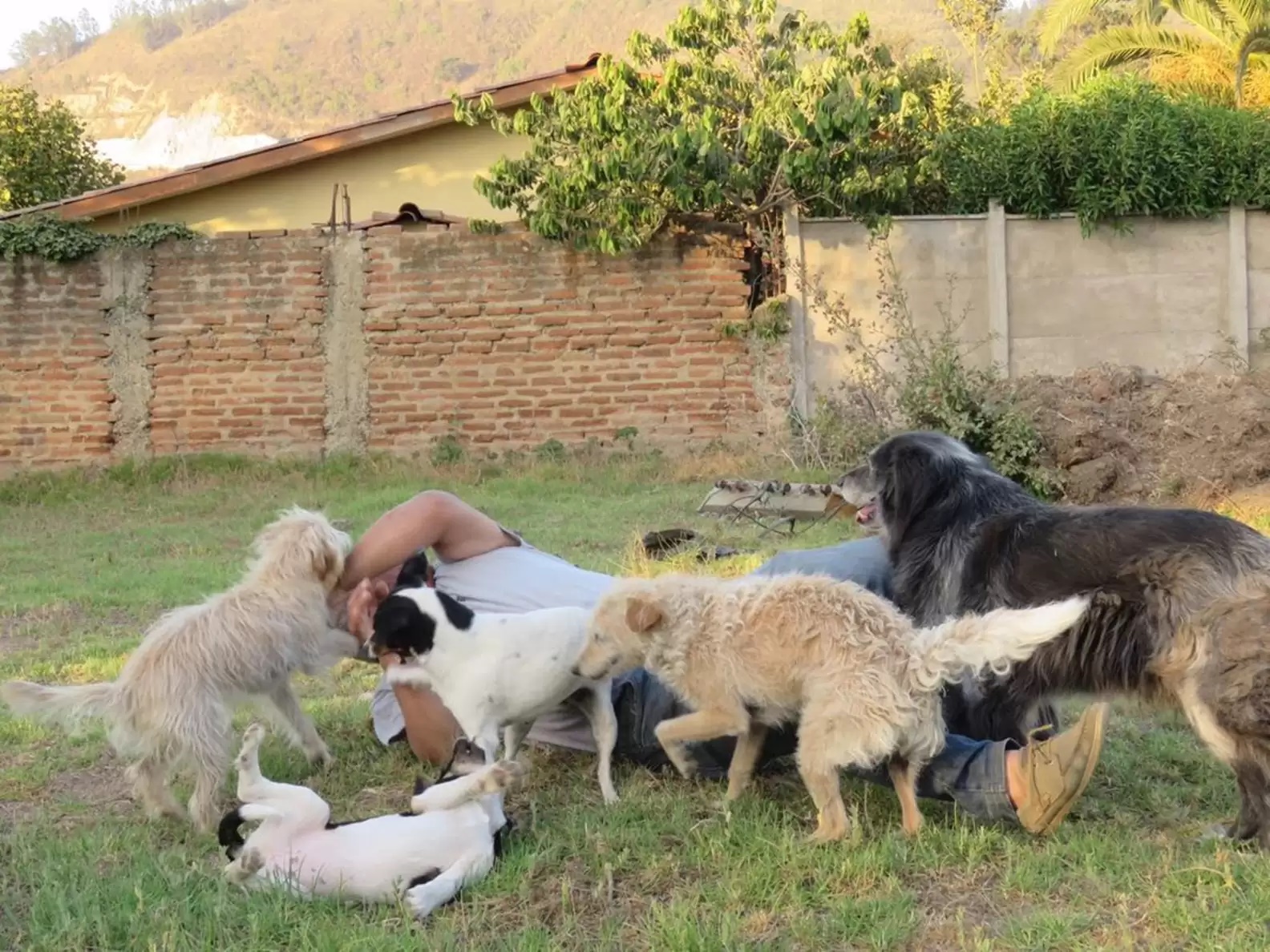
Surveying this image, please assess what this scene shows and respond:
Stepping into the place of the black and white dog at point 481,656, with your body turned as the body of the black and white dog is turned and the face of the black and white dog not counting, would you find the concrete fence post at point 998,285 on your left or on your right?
on your right

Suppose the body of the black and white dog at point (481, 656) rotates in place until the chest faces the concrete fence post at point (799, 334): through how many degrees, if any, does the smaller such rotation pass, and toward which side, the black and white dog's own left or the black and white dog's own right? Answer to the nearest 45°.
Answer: approximately 90° to the black and white dog's own right

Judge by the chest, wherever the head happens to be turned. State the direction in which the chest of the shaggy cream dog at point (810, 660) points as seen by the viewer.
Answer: to the viewer's left

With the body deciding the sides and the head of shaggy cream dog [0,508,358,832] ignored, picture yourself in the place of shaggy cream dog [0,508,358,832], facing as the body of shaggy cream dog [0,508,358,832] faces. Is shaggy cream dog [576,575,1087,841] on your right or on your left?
on your right

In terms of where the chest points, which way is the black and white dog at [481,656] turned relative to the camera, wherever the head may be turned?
to the viewer's left

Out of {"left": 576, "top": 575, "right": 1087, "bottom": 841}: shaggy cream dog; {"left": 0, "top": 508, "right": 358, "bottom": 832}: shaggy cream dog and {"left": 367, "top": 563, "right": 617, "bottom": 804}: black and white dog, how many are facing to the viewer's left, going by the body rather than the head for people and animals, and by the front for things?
2

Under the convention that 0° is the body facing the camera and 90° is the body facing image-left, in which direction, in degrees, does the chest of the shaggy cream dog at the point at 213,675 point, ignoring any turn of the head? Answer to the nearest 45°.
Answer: approximately 225°

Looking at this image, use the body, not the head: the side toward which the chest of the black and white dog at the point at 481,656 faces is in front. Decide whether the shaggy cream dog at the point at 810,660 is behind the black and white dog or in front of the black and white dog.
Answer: behind

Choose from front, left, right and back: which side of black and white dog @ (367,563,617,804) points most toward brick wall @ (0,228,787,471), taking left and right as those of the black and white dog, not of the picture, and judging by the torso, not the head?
right

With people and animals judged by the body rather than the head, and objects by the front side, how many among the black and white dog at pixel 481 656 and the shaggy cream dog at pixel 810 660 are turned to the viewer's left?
2
